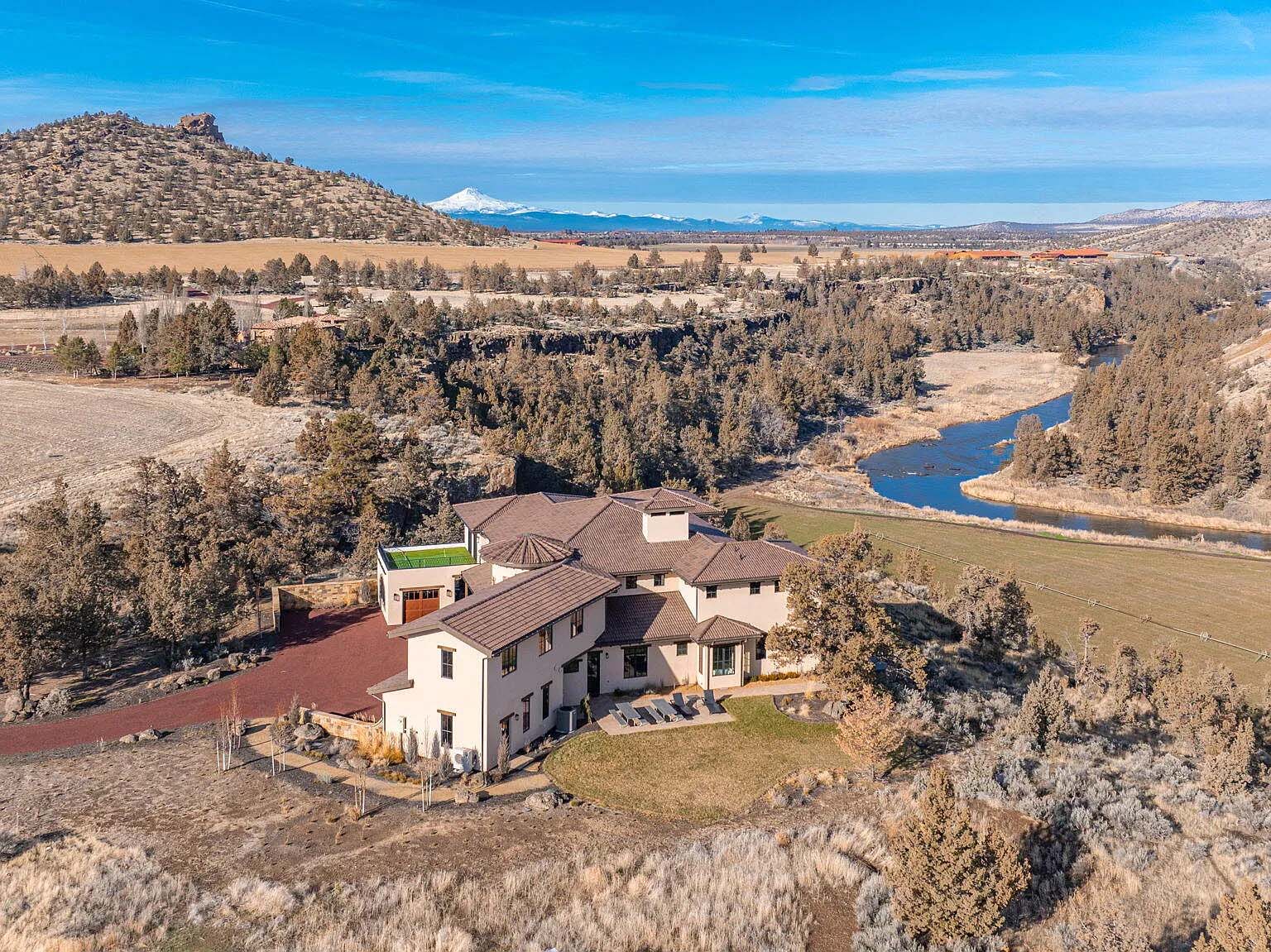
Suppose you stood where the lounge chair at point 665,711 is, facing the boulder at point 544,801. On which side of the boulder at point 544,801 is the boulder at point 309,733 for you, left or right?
right

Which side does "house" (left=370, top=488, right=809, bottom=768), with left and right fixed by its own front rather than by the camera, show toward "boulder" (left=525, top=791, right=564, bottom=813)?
left

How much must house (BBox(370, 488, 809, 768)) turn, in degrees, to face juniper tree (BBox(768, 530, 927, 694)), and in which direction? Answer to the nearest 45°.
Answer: approximately 180°

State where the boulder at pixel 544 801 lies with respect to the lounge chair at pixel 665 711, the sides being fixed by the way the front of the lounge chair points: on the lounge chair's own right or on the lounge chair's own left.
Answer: on the lounge chair's own right

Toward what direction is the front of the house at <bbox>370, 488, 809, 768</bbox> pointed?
to the viewer's left
